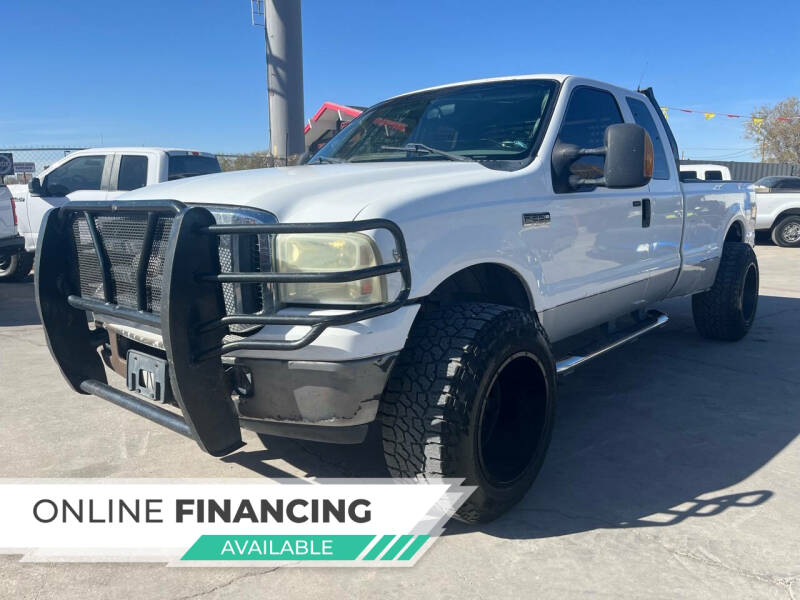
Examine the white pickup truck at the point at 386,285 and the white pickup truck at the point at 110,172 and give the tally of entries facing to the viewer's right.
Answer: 0

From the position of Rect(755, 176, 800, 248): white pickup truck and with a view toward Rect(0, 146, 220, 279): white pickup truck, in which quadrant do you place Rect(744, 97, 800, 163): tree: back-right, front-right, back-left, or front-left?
back-right

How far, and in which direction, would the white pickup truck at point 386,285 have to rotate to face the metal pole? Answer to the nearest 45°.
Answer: approximately 135° to its right

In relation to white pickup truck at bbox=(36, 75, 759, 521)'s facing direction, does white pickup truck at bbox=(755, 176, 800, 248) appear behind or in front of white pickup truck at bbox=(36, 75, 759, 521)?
behind

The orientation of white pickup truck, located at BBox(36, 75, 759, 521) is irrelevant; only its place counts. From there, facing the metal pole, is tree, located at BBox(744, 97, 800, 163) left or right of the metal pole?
right

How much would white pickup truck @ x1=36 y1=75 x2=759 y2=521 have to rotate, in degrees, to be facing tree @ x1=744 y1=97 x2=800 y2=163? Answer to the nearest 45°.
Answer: approximately 180°

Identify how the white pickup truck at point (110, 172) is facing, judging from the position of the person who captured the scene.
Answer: facing away from the viewer and to the left of the viewer

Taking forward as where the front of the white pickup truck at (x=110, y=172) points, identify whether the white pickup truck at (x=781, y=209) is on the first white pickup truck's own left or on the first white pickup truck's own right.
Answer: on the first white pickup truck's own right

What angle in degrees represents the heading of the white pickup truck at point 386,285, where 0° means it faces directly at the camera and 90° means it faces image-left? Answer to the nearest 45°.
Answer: approximately 45°
